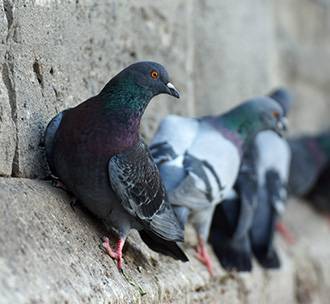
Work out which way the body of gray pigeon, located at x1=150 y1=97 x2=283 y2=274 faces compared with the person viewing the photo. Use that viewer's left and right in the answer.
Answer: facing away from the viewer and to the right of the viewer

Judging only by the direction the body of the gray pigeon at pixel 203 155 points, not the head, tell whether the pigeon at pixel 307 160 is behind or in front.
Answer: in front
